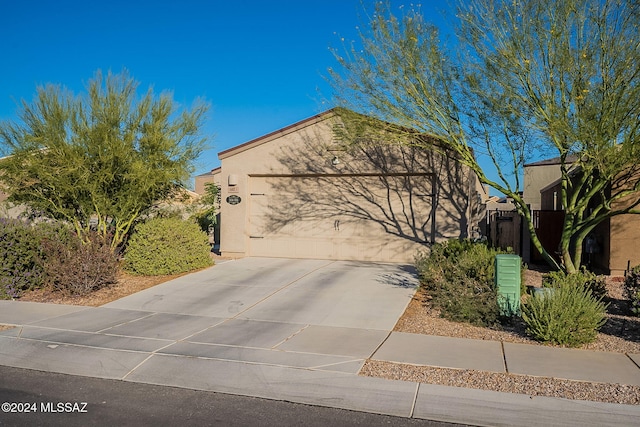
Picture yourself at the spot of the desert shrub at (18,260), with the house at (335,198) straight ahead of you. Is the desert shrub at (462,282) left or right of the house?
right

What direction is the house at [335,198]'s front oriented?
toward the camera

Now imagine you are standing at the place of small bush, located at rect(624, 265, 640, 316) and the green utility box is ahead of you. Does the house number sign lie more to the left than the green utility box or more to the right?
right

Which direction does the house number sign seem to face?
toward the camera

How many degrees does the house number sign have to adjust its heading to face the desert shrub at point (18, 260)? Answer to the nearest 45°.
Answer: approximately 45° to its right

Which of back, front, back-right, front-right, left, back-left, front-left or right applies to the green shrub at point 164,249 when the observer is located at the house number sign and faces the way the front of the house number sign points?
front-right

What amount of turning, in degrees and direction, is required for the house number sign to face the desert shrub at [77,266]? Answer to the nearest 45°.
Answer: approximately 45° to its right

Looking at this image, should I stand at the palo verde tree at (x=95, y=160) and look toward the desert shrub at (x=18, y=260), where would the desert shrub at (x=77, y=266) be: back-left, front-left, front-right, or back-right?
front-left

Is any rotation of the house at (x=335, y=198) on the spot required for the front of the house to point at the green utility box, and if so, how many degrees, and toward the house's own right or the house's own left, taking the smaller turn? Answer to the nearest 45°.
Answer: approximately 45° to the house's own left

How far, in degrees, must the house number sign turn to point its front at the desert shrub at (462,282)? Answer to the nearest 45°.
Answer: approximately 45° to its left

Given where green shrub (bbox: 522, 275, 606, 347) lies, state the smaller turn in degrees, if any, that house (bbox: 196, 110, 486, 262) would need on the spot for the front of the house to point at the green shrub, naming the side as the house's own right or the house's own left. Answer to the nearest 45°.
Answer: approximately 45° to the house's own left

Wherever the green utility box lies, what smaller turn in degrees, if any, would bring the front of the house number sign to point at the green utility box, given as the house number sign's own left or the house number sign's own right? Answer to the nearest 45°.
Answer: approximately 45° to the house number sign's own left

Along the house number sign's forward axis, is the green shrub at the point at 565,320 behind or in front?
in front

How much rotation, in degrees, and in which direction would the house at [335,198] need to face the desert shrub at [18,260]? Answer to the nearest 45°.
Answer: approximately 45° to its right
